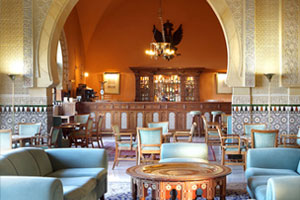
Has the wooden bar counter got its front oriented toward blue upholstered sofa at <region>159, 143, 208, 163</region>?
yes

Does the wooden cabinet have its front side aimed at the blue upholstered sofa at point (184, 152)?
yes

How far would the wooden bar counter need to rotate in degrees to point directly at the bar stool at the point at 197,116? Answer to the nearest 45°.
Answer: approximately 90° to its left

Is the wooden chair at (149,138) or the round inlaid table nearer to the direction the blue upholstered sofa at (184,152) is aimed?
the round inlaid table

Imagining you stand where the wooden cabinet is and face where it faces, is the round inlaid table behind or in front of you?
in front
